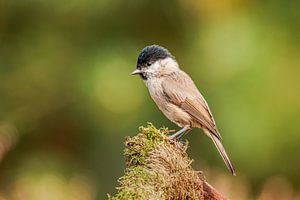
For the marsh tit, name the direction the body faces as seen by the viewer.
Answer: to the viewer's left
